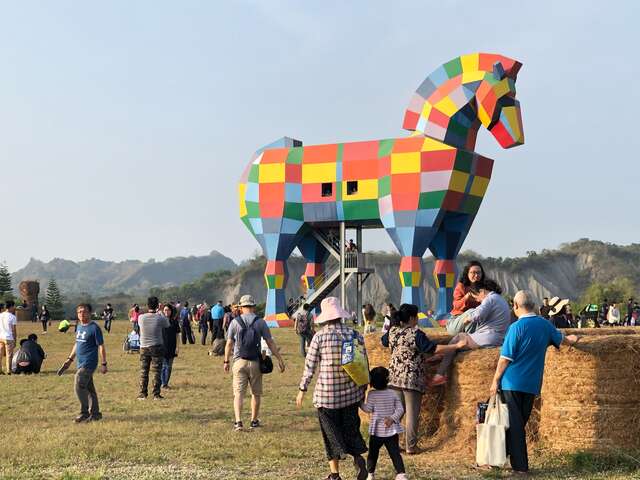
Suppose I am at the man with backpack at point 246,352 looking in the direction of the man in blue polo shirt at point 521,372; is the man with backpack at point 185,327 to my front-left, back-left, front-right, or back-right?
back-left

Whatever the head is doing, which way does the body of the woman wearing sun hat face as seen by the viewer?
away from the camera

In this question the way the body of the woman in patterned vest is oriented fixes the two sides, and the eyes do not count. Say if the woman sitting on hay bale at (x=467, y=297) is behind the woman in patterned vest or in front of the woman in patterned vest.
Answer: in front

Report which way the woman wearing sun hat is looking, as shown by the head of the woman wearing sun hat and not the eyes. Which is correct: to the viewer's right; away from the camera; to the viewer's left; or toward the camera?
away from the camera

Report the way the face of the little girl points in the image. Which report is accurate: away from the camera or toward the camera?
away from the camera

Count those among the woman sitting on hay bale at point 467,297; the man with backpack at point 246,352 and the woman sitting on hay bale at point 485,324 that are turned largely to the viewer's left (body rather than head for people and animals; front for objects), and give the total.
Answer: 1

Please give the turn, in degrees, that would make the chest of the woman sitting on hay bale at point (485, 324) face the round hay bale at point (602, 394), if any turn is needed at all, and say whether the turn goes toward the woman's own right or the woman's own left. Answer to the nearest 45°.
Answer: approximately 135° to the woman's own left

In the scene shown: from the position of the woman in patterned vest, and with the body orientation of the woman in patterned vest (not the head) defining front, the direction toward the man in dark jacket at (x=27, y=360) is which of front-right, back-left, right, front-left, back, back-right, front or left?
left

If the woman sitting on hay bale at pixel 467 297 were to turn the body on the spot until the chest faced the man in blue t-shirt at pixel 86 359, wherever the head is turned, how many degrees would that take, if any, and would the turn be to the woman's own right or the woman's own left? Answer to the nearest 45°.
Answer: approximately 135° to the woman's own right

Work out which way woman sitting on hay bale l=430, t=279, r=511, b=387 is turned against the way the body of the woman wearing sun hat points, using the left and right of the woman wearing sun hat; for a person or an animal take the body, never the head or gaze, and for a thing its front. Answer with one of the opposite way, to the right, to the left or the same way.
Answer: to the left

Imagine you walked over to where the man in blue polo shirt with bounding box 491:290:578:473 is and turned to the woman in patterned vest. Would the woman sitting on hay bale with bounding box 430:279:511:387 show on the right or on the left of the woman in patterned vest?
right

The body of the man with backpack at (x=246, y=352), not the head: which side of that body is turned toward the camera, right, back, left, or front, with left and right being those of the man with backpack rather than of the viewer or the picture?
back

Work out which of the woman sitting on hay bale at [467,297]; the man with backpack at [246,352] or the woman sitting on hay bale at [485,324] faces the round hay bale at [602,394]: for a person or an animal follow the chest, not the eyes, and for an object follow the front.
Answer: the woman sitting on hay bale at [467,297]

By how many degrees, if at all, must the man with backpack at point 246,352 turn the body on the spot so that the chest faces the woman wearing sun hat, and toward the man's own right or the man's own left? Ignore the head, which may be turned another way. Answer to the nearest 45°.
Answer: approximately 180°
